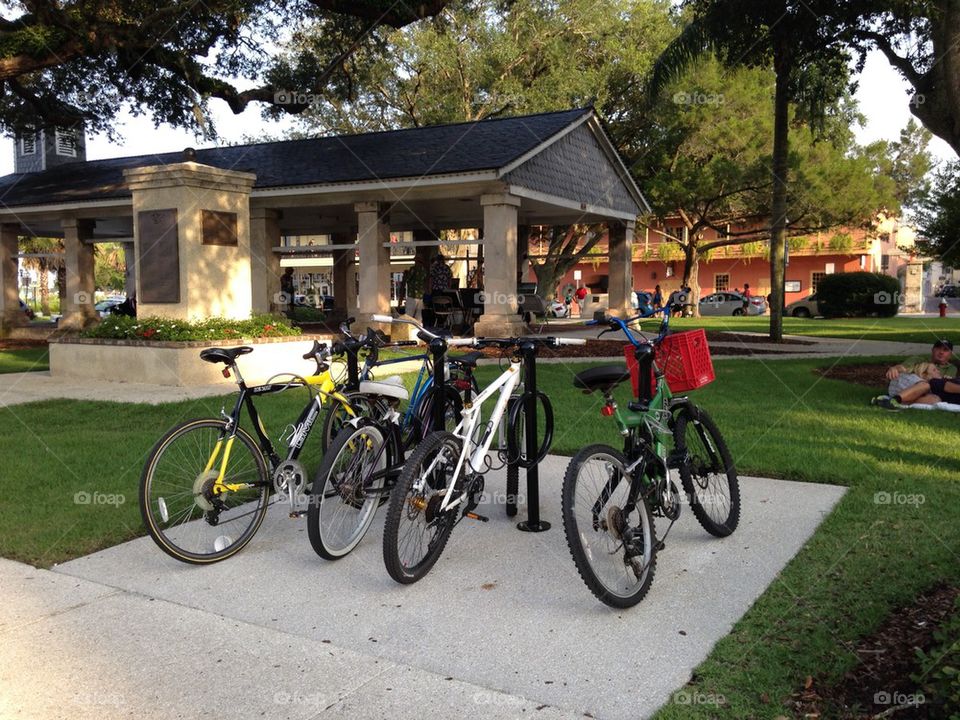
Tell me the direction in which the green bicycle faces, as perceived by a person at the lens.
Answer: facing away from the viewer and to the right of the viewer

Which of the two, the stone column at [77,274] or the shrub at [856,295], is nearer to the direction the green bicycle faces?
the shrub

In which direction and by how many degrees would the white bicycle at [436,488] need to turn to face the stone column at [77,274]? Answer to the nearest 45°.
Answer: approximately 90° to its left

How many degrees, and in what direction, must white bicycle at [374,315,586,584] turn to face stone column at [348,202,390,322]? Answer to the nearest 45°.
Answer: approximately 45° to its left

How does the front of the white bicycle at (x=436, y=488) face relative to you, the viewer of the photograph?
facing away from the viewer and to the right of the viewer

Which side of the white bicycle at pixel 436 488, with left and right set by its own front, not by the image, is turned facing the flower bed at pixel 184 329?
left

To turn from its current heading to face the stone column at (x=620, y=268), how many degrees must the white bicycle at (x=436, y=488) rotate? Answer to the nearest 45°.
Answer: approximately 45° to its left

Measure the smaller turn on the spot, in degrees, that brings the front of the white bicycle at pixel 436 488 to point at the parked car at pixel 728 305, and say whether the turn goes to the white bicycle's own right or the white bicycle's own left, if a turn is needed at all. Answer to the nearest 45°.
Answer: approximately 45° to the white bicycle's own left

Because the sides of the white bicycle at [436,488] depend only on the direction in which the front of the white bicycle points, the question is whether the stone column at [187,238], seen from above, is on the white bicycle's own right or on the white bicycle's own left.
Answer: on the white bicycle's own left
